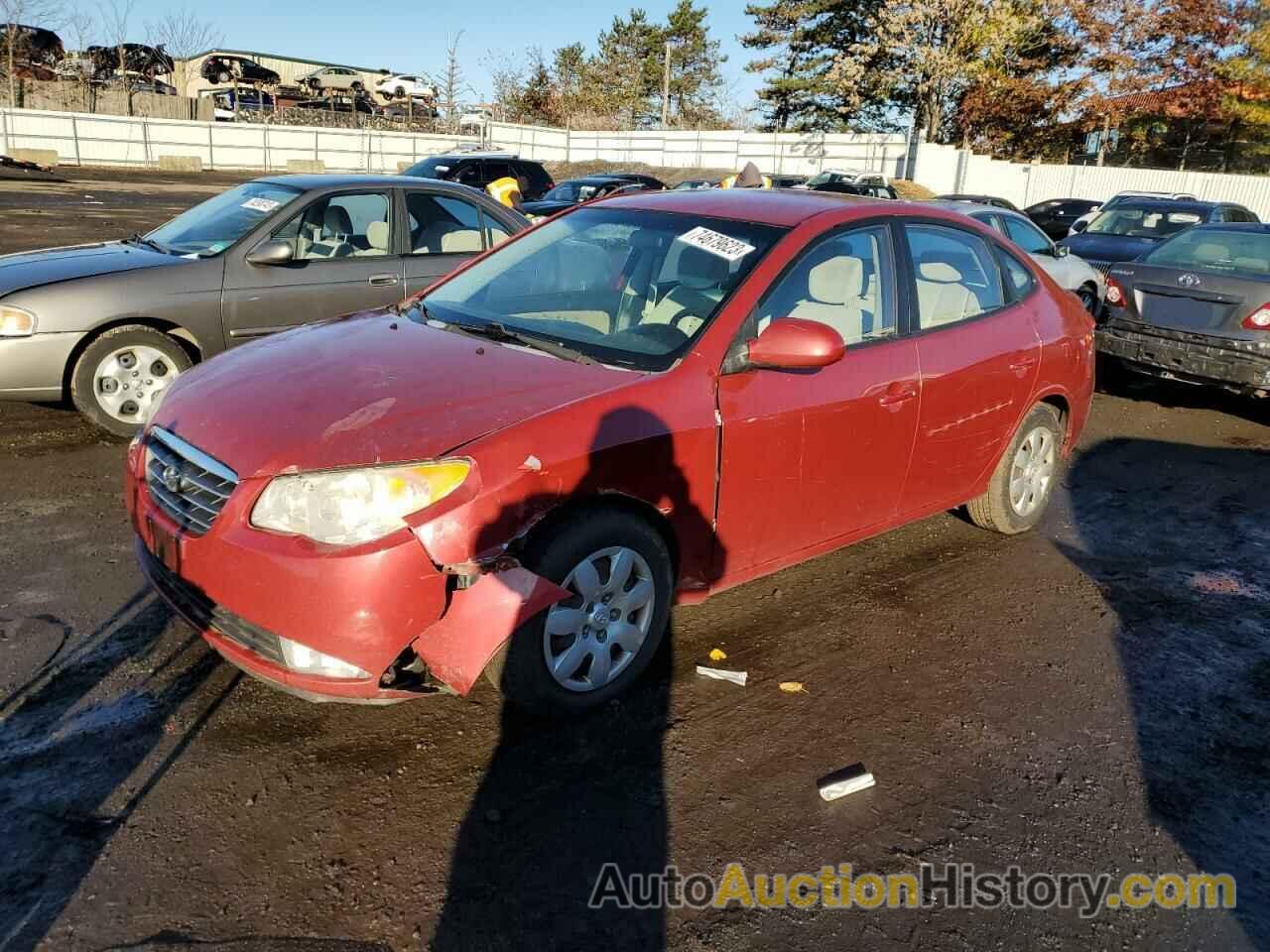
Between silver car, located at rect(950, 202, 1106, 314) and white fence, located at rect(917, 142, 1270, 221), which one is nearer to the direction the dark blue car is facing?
the silver car

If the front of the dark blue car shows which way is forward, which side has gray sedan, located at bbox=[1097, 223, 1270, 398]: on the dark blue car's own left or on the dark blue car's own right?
on the dark blue car's own left

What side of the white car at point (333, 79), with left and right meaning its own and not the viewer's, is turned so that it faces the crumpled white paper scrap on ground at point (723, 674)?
left

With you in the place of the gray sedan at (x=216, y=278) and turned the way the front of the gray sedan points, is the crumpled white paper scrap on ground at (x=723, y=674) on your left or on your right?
on your left

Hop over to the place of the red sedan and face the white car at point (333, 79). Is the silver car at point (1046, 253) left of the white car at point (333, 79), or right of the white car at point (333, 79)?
right

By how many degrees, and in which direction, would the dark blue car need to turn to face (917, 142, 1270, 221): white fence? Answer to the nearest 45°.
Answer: approximately 135° to its right

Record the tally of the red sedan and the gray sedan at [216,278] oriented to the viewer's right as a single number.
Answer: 0

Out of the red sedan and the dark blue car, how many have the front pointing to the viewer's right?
0

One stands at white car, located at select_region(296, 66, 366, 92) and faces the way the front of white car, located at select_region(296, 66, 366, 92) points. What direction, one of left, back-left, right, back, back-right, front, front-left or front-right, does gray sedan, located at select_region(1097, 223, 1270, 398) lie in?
left

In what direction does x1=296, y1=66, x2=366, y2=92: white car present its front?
to the viewer's left

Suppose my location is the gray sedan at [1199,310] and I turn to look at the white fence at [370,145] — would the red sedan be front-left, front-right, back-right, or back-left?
back-left
